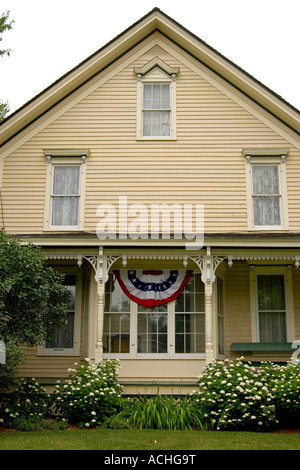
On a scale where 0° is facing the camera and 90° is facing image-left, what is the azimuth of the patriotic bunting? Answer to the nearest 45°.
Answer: approximately 0°

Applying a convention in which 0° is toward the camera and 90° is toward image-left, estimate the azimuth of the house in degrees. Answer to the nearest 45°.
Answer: approximately 0°

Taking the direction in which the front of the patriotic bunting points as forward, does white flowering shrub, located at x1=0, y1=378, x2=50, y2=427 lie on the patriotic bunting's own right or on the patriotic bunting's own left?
on the patriotic bunting's own right

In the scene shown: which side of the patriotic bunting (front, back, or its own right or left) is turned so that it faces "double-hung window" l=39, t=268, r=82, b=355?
right
